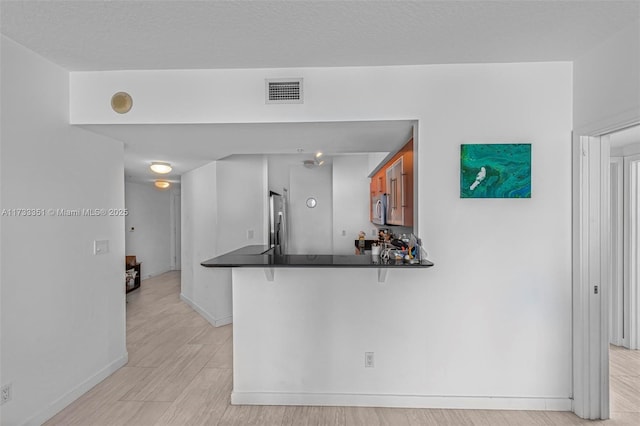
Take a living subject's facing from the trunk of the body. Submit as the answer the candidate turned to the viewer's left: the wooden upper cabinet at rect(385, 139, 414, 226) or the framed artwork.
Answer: the wooden upper cabinet

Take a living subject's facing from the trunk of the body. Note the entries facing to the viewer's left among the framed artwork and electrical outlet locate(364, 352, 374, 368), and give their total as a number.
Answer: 0

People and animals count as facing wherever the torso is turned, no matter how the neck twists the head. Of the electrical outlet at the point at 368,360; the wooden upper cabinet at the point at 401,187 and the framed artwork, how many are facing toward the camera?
2

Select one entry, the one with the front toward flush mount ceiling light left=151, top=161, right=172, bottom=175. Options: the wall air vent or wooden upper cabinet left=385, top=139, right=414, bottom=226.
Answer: the wooden upper cabinet

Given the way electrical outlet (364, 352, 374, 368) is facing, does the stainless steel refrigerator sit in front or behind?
behind

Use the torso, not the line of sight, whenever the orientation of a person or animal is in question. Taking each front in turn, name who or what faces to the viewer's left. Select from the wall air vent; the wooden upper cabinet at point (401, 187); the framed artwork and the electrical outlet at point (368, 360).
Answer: the wooden upper cabinet

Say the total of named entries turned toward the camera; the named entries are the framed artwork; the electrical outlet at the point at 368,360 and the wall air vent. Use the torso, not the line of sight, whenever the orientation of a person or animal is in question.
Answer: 3

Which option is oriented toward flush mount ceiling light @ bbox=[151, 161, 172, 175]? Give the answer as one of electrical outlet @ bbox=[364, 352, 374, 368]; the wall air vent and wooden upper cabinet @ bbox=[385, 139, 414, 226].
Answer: the wooden upper cabinet

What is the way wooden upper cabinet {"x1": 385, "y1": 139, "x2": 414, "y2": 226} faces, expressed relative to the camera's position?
facing to the left of the viewer

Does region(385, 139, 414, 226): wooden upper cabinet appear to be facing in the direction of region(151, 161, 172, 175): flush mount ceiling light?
yes

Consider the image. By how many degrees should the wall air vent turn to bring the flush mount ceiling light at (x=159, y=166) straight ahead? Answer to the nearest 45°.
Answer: approximately 135° to its right
